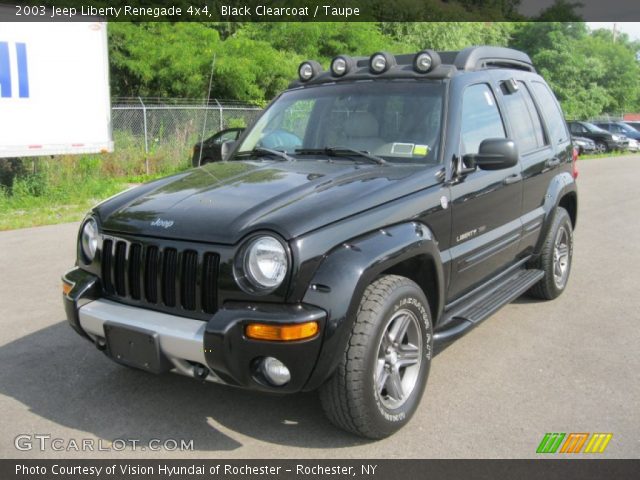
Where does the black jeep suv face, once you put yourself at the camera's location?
facing the viewer and to the left of the viewer

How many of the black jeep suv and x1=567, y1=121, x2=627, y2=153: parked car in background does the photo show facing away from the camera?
0

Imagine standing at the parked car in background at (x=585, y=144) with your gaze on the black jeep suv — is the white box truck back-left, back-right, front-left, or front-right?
front-right

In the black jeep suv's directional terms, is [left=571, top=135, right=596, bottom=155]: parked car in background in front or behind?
behind

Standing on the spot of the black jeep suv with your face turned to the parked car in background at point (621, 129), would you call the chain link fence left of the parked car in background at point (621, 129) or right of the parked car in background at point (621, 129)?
left

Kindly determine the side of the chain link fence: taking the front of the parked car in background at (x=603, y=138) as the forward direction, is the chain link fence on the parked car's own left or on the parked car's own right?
on the parked car's own right

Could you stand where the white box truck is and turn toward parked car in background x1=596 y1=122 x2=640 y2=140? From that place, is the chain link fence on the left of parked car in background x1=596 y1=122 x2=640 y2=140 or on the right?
left

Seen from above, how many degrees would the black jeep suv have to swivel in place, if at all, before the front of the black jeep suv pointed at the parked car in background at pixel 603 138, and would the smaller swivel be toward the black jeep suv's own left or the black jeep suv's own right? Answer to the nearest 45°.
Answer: approximately 180°
